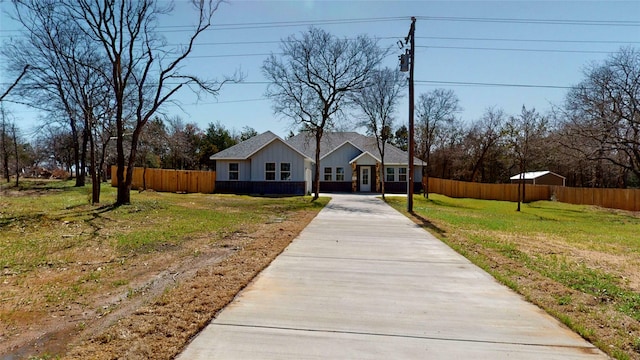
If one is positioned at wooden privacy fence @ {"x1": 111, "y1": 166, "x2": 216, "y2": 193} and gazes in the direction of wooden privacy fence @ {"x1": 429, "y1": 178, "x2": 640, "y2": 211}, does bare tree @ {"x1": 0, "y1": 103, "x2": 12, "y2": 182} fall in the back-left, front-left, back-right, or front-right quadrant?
back-left

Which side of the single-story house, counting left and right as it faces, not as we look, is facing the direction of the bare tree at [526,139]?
left

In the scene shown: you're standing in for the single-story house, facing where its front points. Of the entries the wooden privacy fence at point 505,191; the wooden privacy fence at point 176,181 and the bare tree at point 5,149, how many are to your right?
2

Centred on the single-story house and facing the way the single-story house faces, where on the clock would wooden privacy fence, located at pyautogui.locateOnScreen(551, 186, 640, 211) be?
The wooden privacy fence is roughly at 9 o'clock from the single-story house.

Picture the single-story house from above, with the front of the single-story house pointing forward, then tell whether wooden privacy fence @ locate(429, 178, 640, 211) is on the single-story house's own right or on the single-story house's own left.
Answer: on the single-story house's own left

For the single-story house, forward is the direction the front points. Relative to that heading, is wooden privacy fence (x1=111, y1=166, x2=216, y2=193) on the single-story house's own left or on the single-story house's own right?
on the single-story house's own right

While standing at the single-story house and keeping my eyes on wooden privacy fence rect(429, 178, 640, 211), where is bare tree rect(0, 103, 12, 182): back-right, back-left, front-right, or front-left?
back-left

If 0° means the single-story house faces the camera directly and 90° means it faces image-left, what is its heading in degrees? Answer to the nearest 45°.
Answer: approximately 0°
